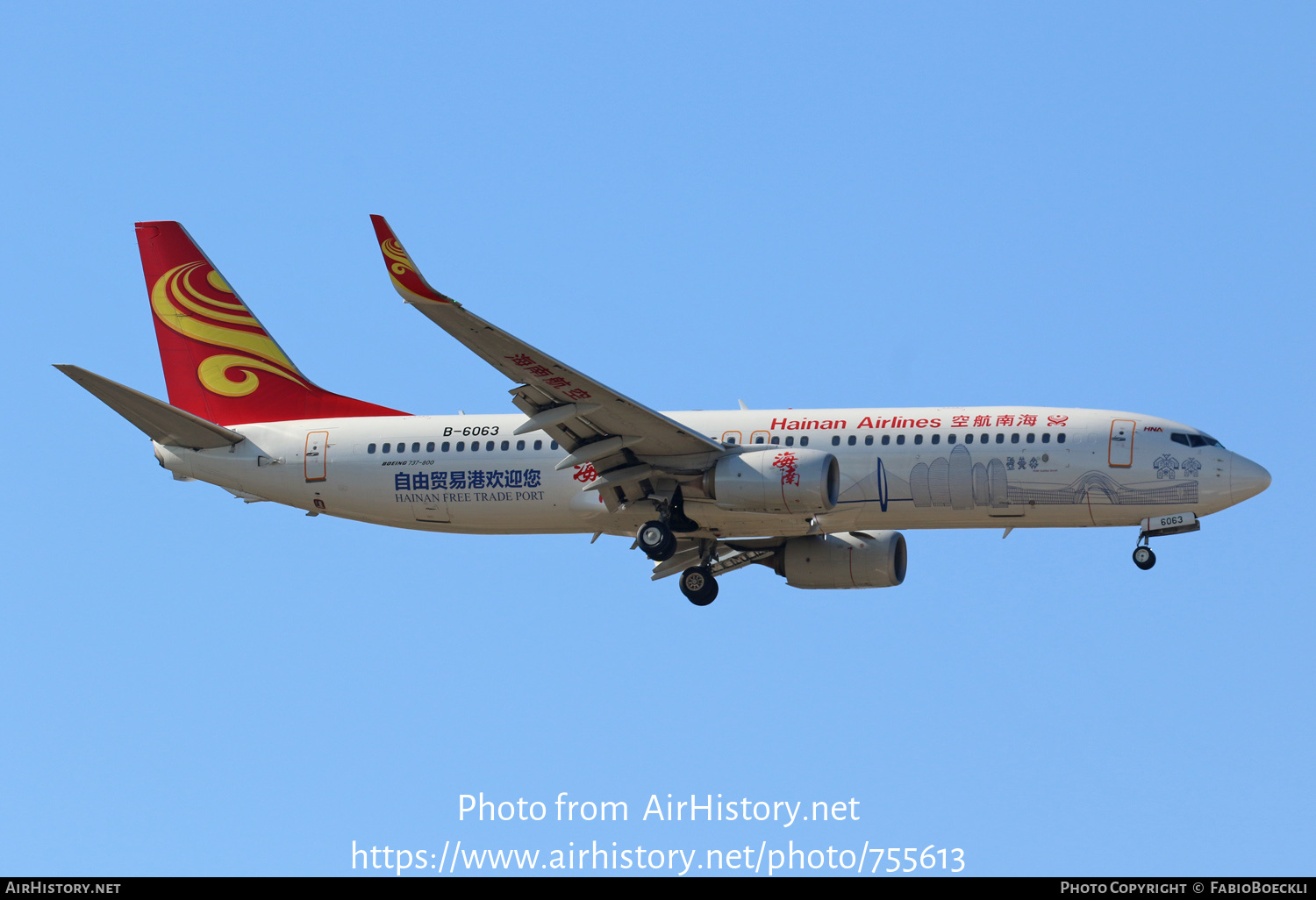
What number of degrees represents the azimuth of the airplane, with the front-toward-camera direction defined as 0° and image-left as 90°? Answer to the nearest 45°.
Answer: approximately 270°
